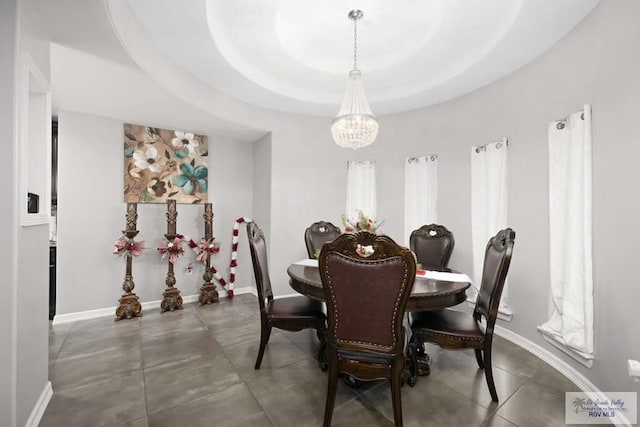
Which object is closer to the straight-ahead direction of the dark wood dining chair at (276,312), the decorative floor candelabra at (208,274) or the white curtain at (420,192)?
the white curtain

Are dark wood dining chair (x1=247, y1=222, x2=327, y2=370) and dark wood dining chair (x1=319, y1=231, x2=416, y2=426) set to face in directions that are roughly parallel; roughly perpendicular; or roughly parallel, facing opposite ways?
roughly perpendicular

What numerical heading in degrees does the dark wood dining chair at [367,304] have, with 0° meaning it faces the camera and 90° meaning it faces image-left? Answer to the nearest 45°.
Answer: approximately 180°

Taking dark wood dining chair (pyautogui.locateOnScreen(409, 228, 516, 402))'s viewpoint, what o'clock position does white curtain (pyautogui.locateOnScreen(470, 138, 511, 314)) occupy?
The white curtain is roughly at 3 o'clock from the dark wood dining chair.

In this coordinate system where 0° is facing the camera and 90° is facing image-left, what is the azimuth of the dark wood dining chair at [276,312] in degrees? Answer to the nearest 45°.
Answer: approximately 270°

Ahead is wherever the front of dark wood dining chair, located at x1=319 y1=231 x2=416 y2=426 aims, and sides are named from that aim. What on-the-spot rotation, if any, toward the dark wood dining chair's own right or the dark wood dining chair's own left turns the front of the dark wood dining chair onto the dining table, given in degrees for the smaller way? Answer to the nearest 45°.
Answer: approximately 45° to the dark wood dining chair's own right

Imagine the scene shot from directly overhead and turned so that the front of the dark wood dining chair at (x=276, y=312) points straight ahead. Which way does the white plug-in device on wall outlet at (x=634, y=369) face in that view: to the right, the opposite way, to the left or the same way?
the opposite way

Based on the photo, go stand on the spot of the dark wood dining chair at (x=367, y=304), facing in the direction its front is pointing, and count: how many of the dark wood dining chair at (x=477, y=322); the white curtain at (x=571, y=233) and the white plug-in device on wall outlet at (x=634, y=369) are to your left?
0

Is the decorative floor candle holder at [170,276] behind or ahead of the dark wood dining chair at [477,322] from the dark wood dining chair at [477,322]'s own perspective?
ahead

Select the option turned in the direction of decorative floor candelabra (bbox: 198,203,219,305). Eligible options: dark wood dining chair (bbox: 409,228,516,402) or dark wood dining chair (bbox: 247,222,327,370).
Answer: dark wood dining chair (bbox: 409,228,516,402)

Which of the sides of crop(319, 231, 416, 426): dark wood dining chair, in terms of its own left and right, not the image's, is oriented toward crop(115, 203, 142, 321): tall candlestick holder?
left

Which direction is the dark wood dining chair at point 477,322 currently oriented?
to the viewer's left

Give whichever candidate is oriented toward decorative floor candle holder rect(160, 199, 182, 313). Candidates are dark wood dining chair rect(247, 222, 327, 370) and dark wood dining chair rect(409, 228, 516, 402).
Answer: dark wood dining chair rect(409, 228, 516, 402)

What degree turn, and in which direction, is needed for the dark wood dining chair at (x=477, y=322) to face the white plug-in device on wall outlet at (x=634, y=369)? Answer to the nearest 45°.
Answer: approximately 180°

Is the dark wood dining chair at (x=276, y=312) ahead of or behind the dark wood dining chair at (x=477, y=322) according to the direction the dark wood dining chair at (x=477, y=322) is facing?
ahead

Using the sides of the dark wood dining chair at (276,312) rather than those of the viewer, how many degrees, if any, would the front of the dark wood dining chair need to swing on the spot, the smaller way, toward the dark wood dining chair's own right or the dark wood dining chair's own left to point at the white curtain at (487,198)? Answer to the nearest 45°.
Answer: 0° — it already faces it

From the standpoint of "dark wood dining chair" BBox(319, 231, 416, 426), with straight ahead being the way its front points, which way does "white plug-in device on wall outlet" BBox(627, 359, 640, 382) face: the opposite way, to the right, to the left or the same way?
to the left

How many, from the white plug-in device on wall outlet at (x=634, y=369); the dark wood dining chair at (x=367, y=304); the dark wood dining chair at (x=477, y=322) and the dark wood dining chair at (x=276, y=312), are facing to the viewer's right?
1

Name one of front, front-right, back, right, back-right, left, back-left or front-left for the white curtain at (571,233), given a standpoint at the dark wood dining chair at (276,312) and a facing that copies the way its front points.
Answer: front

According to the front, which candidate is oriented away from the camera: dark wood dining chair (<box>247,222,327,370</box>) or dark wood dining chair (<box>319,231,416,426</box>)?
dark wood dining chair (<box>319,231,416,426</box>)

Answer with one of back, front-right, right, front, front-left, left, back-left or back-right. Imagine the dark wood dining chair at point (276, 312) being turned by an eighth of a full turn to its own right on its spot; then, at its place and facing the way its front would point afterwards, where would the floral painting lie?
back
